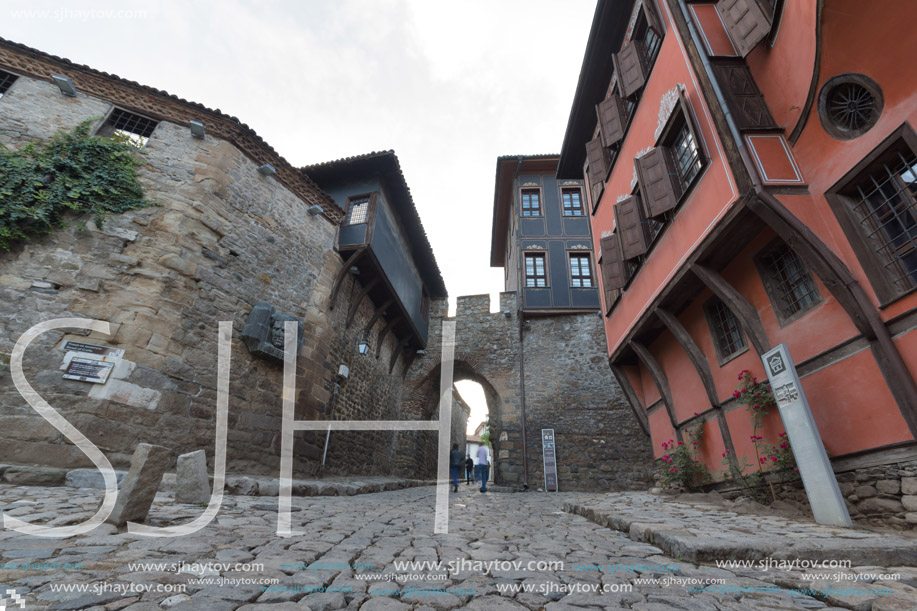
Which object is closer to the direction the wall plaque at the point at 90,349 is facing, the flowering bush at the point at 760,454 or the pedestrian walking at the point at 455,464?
the flowering bush

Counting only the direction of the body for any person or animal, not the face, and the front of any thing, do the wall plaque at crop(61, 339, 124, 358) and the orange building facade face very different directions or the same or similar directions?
very different directions

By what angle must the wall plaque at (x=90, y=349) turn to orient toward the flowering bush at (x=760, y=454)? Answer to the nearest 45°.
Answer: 0° — it already faces it

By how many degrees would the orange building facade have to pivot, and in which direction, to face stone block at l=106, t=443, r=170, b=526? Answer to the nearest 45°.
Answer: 0° — it already faces it

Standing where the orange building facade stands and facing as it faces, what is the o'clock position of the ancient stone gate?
The ancient stone gate is roughly at 3 o'clock from the orange building facade.

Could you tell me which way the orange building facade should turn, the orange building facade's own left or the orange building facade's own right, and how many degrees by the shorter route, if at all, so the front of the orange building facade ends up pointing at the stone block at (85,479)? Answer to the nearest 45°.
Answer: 0° — it already faces it

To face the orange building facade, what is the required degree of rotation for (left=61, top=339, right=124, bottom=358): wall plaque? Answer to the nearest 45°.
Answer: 0° — it already faces it

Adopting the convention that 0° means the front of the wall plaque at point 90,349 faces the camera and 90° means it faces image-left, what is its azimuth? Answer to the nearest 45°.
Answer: approximately 315°
